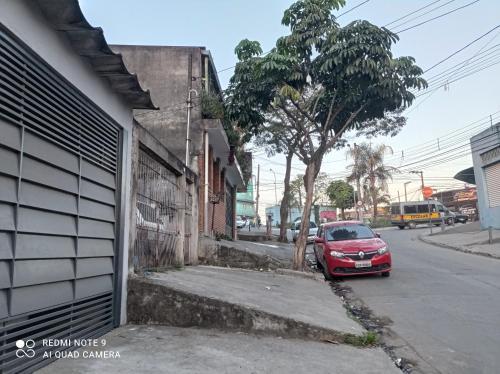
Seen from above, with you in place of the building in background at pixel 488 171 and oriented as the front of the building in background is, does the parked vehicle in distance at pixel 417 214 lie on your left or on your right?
on your right

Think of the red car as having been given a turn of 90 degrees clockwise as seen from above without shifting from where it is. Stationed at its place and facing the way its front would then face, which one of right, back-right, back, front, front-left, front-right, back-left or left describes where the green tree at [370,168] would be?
back-right

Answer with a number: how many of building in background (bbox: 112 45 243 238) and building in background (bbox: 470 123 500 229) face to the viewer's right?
1

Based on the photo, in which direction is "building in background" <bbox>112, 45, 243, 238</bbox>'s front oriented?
to the viewer's right

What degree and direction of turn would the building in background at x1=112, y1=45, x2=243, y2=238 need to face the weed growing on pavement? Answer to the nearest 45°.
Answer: approximately 90° to its right

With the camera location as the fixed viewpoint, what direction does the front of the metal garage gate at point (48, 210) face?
facing the viewer and to the right of the viewer

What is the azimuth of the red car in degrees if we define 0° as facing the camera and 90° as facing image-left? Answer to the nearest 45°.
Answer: approximately 315°

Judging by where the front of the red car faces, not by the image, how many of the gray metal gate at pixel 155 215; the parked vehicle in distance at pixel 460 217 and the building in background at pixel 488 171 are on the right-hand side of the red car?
1

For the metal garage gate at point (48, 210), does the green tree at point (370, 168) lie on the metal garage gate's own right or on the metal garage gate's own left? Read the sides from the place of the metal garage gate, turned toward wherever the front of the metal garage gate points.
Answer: on the metal garage gate's own left

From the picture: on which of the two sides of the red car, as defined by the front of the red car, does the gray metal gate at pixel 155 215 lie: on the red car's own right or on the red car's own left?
on the red car's own right

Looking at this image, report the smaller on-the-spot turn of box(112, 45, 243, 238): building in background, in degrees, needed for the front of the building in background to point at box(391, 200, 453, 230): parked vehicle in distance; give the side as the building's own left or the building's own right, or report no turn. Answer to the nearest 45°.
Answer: approximately 45° to the building's own left

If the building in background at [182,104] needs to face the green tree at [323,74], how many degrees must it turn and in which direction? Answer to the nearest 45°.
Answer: approximately 45° to its right

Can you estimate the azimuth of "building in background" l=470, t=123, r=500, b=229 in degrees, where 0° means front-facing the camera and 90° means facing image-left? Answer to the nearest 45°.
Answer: approximately 45°

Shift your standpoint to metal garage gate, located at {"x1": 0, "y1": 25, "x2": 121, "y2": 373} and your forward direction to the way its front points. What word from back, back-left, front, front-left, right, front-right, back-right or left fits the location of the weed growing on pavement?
front-left

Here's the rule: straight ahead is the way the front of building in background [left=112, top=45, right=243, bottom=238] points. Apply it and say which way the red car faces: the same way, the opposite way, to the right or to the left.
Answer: to the right

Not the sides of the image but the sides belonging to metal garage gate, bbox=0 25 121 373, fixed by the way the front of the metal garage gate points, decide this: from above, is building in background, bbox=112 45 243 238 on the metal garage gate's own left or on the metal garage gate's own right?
on the metal garage gate's own left
